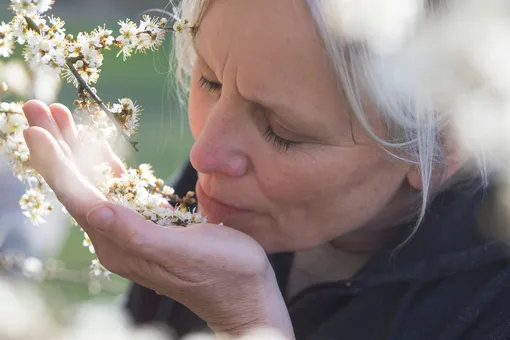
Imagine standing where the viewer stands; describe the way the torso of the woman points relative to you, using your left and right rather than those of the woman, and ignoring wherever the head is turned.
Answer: facing the viewer and to the left of the viewer

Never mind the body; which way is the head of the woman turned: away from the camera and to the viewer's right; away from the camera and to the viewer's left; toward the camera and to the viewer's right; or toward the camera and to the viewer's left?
toward the camera and to the viewer's left
